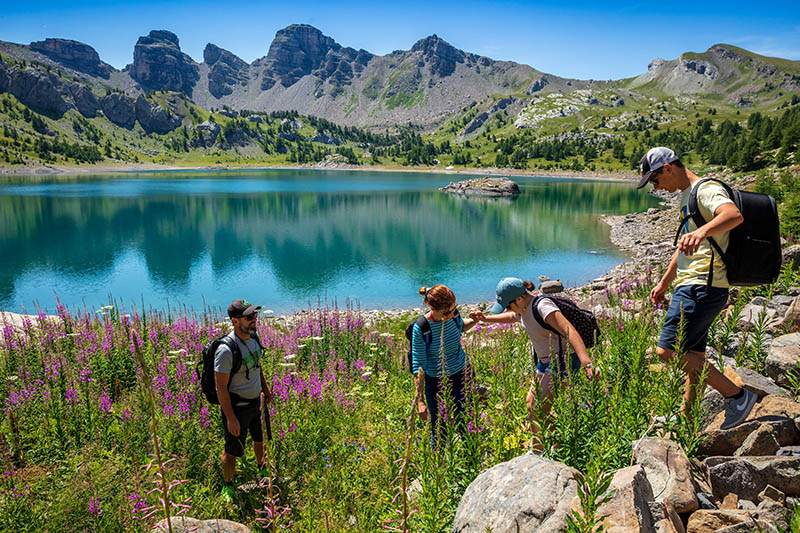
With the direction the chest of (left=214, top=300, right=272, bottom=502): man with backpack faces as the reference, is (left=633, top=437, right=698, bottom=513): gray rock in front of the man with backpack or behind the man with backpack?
in front

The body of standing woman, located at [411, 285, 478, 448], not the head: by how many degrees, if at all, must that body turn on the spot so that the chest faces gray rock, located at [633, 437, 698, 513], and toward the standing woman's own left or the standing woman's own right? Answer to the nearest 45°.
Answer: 0° — they already face it

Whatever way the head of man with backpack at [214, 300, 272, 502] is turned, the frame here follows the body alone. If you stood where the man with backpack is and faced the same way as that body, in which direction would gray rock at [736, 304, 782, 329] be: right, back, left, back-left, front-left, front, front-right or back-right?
front-left

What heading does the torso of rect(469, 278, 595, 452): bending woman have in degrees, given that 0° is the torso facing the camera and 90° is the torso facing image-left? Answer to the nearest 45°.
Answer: approximately 45°

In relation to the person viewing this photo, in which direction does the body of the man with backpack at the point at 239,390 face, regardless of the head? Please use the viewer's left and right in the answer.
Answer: facing the viewer and to the right of the viewer

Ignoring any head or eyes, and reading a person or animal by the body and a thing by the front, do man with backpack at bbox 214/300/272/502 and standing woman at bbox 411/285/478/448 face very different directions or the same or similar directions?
same or similar directions

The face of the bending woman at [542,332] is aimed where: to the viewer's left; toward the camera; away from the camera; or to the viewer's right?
to the viewer's left

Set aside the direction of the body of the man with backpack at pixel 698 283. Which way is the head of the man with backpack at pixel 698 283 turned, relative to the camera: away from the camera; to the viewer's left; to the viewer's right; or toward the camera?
to the viewer's left

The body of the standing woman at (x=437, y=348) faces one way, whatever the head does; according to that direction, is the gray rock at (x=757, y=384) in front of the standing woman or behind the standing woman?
in front

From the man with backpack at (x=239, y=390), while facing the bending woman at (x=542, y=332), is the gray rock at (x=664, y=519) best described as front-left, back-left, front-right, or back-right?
front-right

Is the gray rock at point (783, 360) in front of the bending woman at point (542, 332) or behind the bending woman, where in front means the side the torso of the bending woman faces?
behind

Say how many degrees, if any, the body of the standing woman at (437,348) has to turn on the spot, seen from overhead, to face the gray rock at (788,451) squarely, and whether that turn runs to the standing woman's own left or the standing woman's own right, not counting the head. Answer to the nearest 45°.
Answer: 0° — they already face it

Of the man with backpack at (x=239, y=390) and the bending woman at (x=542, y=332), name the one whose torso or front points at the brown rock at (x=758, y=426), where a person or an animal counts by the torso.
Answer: the man with backpack

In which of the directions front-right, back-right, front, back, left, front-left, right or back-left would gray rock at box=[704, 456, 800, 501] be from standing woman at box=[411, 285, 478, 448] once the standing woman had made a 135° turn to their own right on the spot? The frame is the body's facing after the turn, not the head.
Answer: back-left
